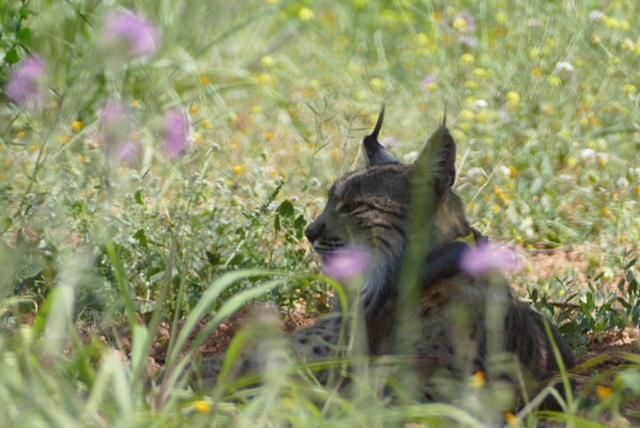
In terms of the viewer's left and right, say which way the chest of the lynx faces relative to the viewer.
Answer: facing to the left of the viewer

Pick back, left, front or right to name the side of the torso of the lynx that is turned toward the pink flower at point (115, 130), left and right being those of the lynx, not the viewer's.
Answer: left

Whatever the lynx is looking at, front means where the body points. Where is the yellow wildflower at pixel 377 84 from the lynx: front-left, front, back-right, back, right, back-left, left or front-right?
right

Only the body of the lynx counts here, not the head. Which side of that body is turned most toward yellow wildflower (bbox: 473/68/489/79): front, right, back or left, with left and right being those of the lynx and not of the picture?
right

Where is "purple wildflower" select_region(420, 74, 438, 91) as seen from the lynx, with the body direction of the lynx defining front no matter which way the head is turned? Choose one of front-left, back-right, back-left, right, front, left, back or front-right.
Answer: right

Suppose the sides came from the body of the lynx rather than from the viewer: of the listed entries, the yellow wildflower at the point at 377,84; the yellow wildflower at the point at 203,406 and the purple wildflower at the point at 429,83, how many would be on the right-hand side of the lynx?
2
